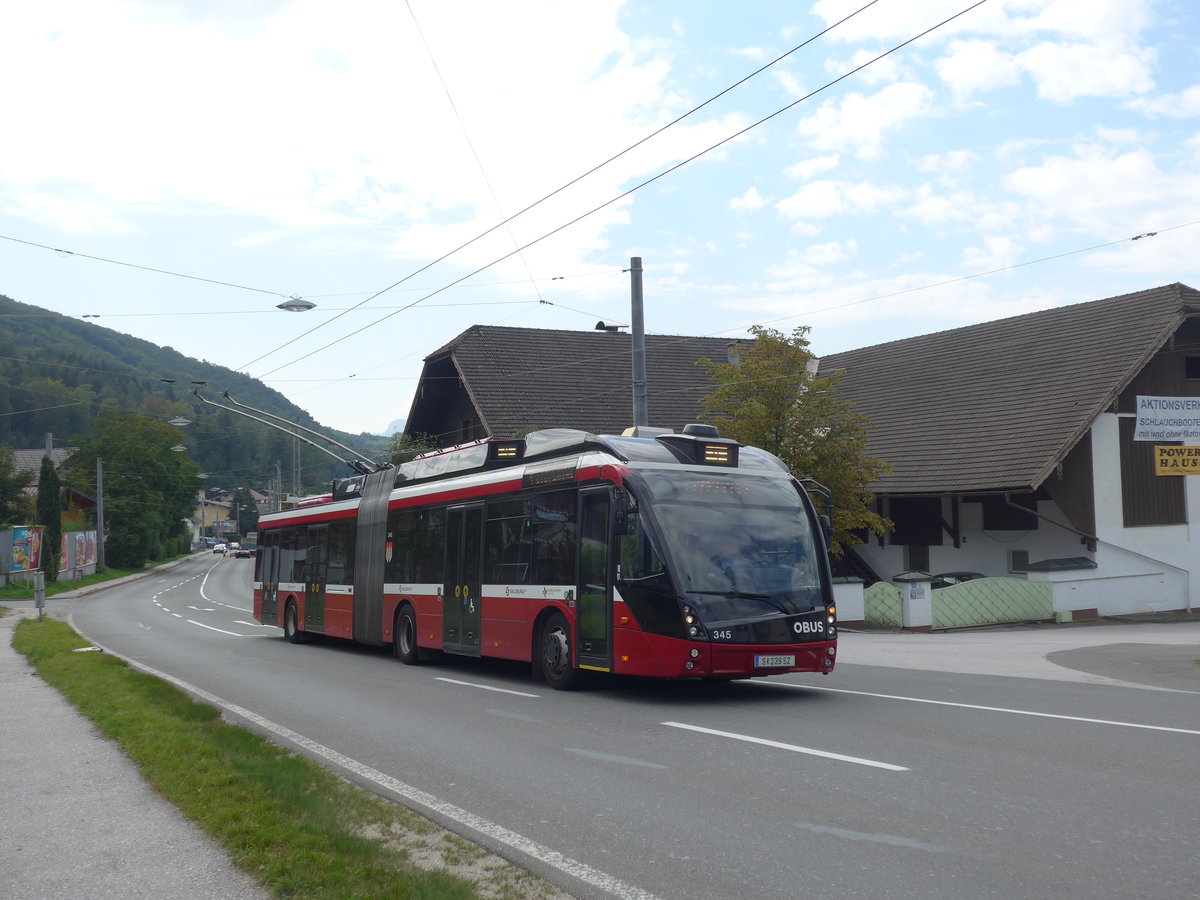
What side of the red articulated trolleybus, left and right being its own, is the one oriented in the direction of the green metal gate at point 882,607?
left

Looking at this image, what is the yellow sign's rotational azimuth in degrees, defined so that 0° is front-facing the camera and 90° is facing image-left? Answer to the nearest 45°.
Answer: approximately 0°

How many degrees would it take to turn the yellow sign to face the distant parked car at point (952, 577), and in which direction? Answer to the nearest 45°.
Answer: approximately 90° to its right

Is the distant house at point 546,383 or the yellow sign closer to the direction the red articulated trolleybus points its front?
the yellow sign

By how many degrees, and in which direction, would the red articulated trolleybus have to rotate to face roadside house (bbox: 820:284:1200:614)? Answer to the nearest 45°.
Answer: approximately 90° to its left

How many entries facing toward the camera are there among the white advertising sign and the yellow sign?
2

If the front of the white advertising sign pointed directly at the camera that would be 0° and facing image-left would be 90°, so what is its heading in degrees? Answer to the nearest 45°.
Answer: approximately 0°

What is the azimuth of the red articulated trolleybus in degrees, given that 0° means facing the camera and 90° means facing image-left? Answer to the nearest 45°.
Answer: approximately 315°

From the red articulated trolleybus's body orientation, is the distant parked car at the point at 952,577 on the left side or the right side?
on its left

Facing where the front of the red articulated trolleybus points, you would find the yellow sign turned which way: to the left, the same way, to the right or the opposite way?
to the right

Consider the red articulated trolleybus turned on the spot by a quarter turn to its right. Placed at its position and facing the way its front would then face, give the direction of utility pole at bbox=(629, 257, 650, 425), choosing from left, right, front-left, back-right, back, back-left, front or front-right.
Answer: back-right
